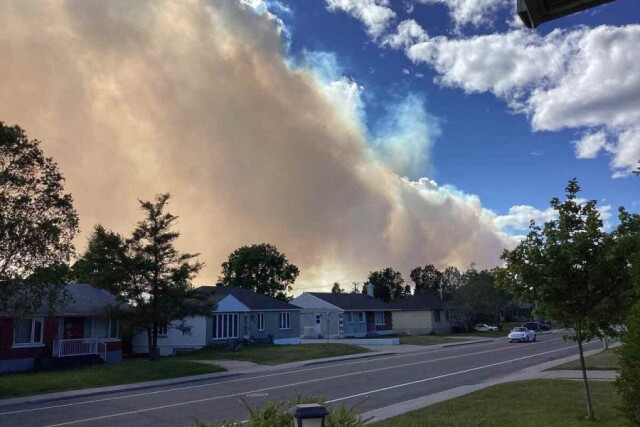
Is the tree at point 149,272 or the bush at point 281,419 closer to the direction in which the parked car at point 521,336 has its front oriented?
the tree

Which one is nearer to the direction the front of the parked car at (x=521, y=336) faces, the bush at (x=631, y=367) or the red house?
the red house

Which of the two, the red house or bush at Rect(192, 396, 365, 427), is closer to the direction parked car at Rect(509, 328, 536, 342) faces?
the red house

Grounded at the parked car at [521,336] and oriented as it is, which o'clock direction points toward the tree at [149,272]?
The tree is roughly at 12 o'clock from the parked car.

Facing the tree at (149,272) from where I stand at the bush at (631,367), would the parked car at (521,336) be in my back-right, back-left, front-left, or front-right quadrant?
front-right

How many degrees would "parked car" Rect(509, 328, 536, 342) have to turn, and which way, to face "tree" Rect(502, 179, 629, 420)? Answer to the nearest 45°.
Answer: approximately 45° to its left

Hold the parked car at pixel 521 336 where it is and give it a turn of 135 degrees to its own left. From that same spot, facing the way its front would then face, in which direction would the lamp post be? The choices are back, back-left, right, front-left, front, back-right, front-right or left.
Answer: right

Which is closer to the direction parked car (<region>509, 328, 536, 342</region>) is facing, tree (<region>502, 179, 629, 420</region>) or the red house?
the red house

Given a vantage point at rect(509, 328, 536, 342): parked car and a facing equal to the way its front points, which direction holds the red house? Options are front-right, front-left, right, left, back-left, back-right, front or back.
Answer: front

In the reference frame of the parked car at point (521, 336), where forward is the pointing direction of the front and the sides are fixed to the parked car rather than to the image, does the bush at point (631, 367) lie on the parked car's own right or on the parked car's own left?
on the parked car's own left

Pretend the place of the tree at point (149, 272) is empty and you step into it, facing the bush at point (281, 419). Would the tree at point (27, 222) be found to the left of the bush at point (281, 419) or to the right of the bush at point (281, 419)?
right

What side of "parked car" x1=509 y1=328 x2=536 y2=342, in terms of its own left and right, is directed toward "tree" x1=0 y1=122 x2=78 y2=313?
front
